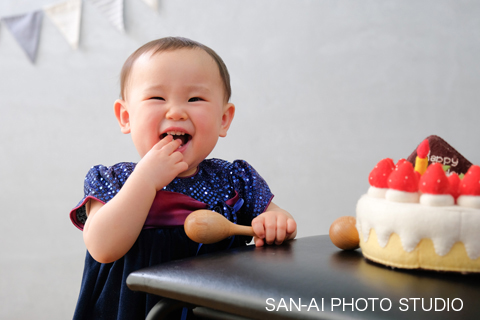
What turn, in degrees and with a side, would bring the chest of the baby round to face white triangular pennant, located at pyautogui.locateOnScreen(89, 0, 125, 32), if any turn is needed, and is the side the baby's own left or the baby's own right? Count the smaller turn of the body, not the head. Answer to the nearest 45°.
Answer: approximately 180°

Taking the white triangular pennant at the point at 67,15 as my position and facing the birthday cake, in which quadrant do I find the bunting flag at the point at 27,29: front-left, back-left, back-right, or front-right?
back-right

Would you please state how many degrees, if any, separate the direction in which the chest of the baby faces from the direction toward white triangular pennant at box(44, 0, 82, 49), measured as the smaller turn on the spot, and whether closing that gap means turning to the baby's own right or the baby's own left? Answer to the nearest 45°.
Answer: approximately 180°

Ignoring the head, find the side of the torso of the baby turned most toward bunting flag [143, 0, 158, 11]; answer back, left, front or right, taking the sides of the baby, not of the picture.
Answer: back

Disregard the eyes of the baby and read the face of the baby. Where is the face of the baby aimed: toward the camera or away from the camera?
toward the camera

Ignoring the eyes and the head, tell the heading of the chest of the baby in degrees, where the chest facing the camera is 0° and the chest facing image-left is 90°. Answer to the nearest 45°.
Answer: approximately 0°
